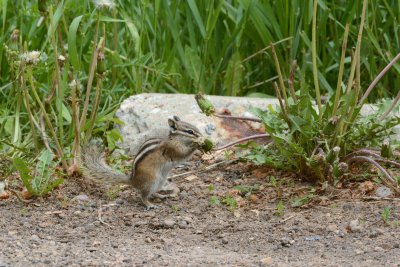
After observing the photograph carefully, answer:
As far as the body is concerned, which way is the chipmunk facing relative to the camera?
to the viewer's right

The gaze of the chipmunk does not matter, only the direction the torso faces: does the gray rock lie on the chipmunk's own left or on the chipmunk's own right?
on the chipmunk's own left

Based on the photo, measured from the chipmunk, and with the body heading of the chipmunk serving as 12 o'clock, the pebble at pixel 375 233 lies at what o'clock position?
The pebble is roughly at 1 o'clock from the chipmunk.

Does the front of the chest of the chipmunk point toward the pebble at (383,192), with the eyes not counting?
yes

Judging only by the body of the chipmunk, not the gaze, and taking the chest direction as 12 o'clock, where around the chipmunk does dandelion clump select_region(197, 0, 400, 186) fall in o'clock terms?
The dandelion clump is roughly at 12 o'clock from the chipmunk.

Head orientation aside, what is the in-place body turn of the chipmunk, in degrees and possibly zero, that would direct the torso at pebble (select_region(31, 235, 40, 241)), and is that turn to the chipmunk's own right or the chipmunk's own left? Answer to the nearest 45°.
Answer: approximately 135° to the chipmunk's own right

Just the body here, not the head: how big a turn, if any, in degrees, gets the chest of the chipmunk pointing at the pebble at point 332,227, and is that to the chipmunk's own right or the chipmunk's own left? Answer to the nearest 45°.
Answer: approximately 45° to the chipmunk's own right

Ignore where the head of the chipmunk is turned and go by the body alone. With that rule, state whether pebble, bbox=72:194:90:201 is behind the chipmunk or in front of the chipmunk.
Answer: behind

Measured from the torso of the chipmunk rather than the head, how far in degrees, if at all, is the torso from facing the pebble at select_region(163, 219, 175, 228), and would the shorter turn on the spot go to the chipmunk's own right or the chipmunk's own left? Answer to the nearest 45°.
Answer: approximately 90° to the chipmunk's own right
